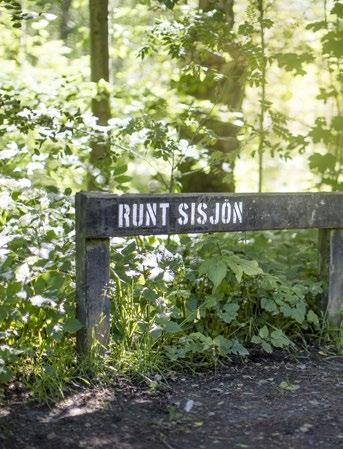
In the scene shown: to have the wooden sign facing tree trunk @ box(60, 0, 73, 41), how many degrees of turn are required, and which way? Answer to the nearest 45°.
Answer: approximately 135° to its left

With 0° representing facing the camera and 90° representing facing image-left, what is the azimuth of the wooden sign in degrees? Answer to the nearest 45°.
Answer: approximately 315°

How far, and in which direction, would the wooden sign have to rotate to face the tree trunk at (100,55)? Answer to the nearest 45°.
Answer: approximately 135° to its left
